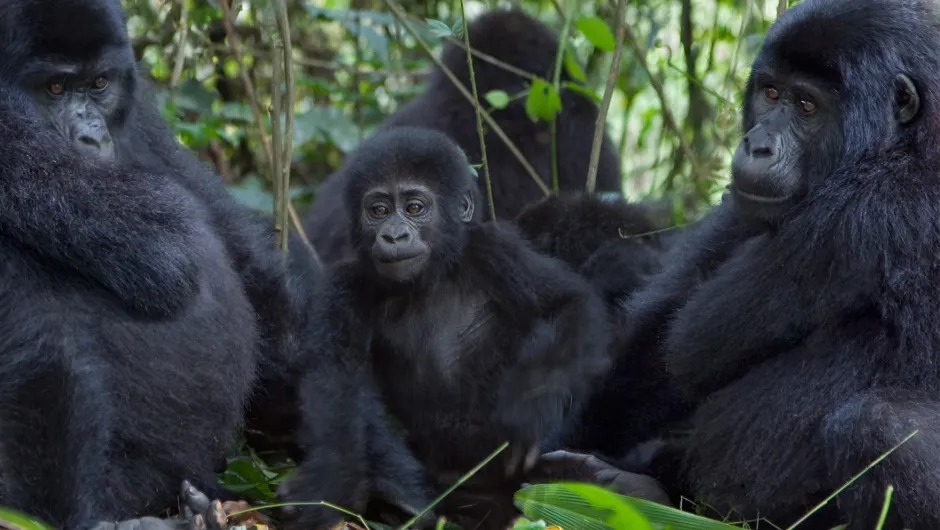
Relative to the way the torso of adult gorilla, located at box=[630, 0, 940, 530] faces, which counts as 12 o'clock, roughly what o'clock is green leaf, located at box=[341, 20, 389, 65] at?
The green leaf is roughly at 3 o'clock from the adult gorilla.

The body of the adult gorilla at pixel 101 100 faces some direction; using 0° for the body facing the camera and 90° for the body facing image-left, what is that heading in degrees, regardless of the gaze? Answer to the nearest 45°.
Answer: approximately 0°

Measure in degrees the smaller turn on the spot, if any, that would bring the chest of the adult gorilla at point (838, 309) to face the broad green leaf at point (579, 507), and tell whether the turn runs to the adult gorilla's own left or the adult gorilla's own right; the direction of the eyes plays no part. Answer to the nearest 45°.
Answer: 0° — it already faces it

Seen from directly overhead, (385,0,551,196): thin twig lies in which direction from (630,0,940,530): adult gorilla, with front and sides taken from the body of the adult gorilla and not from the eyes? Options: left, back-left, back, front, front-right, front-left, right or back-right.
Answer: right

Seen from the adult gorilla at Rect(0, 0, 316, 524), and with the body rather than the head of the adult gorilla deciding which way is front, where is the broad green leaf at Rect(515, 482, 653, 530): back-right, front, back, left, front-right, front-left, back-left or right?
front-left

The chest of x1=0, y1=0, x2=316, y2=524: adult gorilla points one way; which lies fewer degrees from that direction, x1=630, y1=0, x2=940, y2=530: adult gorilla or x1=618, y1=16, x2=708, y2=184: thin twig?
the adult gorilla

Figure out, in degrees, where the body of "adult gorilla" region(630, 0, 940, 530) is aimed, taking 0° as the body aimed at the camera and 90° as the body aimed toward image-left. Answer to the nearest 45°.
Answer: approximately 45°

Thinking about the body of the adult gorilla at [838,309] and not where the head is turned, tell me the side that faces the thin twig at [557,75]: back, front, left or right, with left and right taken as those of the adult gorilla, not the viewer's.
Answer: right

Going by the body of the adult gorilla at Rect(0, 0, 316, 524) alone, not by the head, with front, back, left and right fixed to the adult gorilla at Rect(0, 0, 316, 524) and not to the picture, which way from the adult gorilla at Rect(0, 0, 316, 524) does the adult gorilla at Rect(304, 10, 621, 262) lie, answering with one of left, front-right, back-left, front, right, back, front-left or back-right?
back-left

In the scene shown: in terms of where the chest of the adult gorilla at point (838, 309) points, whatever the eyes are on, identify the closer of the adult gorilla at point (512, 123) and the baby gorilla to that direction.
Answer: the baby gorilla
